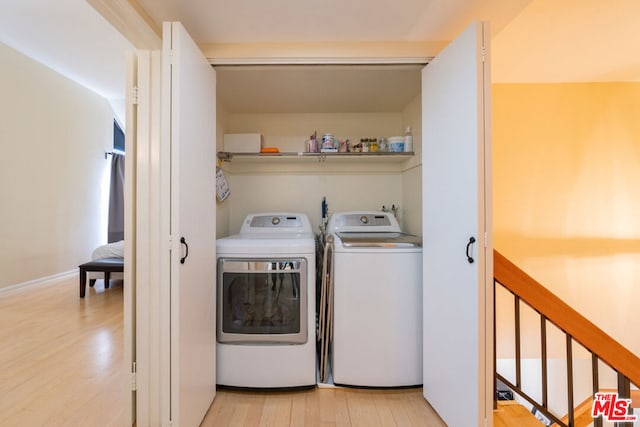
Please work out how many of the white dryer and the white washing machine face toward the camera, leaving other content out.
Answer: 2

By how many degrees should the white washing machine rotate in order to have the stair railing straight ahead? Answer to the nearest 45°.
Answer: approximately 90° to its left

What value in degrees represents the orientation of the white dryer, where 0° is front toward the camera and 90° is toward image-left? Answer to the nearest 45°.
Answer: approximately 0°

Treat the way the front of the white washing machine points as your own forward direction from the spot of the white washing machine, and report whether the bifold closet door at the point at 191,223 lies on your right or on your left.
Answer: on your right

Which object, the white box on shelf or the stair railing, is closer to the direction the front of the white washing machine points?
the stair railing

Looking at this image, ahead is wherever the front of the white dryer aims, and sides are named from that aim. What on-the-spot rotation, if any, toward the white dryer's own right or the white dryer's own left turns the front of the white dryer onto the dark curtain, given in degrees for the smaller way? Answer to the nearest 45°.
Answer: approximately 135° to the white dryer's own right

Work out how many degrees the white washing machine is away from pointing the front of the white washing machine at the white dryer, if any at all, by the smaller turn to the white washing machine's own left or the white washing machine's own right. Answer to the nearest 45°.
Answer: approximately 90° to the white washing machine's own right

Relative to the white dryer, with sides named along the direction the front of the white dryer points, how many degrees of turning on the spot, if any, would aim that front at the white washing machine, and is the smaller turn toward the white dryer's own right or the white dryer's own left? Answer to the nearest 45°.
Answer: approximately 90° to the white dryer's own left

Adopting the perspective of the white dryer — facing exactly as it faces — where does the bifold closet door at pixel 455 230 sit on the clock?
The bifold closet door is roughly at 10 o'clock from the white dryer.
